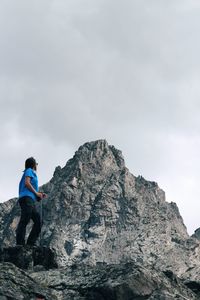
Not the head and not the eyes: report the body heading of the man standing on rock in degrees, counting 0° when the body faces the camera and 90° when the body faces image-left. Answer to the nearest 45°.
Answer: approximately 270°
